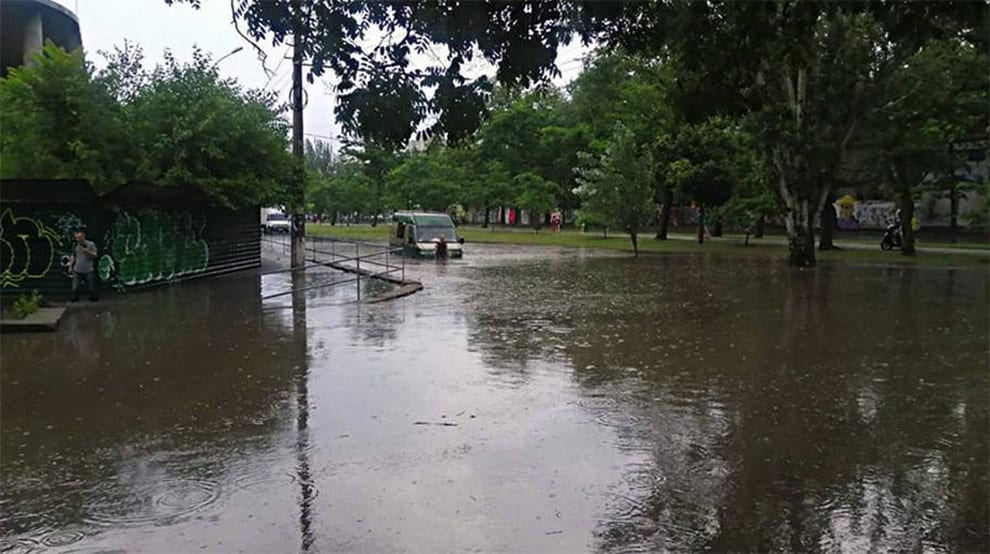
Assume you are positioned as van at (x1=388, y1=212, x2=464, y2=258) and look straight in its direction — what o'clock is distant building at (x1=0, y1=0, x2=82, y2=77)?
The distant building is roughly at 4 o'clock from the van.

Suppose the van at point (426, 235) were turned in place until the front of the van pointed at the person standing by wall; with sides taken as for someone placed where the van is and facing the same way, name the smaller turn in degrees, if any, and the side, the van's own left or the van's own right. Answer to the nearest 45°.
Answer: approximately 45° to the van's own right

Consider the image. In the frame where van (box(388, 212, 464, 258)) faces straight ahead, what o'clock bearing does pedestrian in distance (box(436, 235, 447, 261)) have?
The pedestrian in distance is roughly at 1 o'clock from the van.

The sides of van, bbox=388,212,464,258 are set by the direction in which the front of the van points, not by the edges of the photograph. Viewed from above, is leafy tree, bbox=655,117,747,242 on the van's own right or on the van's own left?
on the van's own left

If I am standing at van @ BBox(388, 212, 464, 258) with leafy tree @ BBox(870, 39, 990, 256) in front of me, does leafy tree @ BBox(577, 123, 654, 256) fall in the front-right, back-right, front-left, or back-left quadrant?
front-left

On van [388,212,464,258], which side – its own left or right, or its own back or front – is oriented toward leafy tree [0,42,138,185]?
right

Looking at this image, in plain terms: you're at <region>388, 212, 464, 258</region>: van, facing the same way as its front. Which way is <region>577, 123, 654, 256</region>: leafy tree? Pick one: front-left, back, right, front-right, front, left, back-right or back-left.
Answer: front-left

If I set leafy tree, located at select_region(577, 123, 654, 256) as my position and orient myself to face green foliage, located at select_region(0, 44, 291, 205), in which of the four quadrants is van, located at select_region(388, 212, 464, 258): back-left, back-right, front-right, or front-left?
front-right

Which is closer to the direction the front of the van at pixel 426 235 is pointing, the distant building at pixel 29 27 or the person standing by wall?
the person standing by wall
